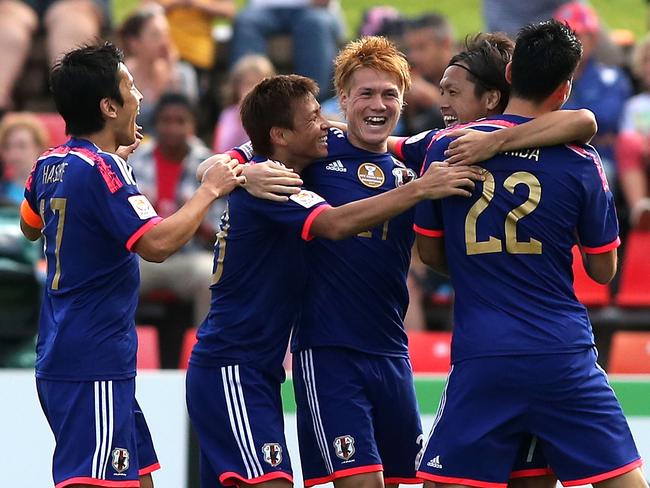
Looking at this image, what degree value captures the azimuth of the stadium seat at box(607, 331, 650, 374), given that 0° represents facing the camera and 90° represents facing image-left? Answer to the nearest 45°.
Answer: approximately 0°

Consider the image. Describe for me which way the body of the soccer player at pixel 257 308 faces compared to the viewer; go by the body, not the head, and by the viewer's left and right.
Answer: facing to the right of the viewer

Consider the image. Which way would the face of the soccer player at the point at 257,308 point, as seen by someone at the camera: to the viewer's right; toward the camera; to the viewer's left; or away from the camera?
to the viewer's right

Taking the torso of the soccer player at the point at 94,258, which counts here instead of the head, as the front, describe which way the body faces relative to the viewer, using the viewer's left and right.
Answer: facing away from the viewer and to the right of the viewer

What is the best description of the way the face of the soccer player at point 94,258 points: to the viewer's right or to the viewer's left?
to the viewer's right

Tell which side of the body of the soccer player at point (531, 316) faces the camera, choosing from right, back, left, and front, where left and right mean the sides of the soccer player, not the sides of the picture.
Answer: back
